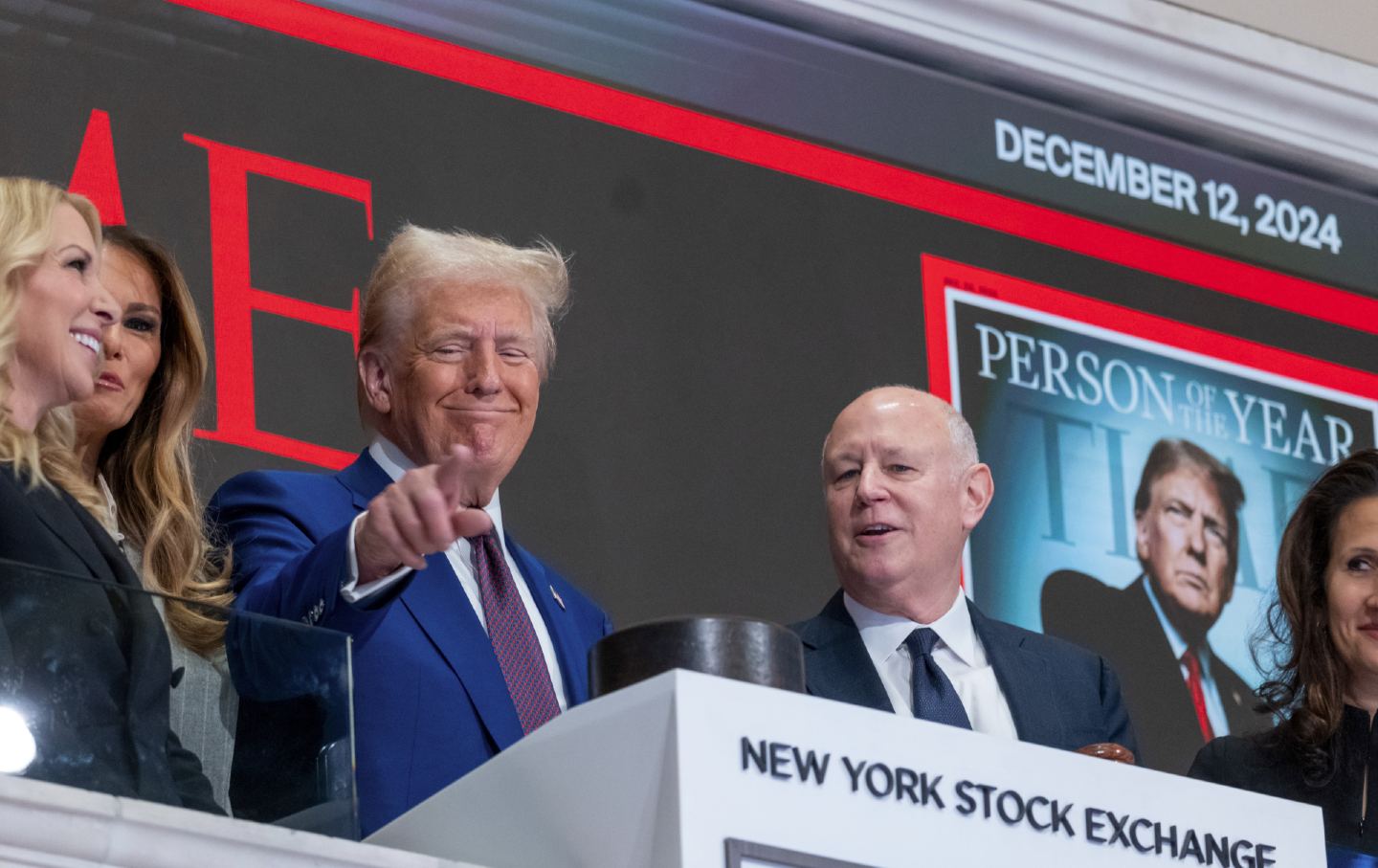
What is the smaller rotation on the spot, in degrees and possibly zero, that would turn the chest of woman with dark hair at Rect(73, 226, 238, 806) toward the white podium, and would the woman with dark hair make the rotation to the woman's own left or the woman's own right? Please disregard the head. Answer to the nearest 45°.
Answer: approximately 90° to the woman's own left

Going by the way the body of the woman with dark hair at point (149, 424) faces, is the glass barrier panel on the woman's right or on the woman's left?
on the woman's left

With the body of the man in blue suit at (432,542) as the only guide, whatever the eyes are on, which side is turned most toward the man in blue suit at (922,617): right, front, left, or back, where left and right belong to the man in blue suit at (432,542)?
left

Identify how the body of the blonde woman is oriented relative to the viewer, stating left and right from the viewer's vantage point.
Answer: facing to the right of the viewer

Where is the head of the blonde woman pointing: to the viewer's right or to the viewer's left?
to the viewer's right

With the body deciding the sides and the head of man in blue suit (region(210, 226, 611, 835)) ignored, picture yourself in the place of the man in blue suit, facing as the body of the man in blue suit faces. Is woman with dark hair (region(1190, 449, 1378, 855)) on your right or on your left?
on your left
